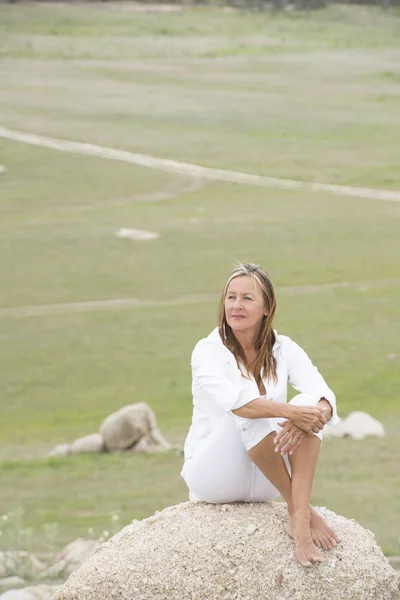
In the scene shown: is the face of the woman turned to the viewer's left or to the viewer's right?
to the viewer's left

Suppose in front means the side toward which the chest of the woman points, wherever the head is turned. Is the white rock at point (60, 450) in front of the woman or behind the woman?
behind

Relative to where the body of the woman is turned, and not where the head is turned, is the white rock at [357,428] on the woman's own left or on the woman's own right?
on the woman's own left

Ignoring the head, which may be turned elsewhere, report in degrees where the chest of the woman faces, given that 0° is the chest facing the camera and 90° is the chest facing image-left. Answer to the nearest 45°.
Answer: approximately 315°
